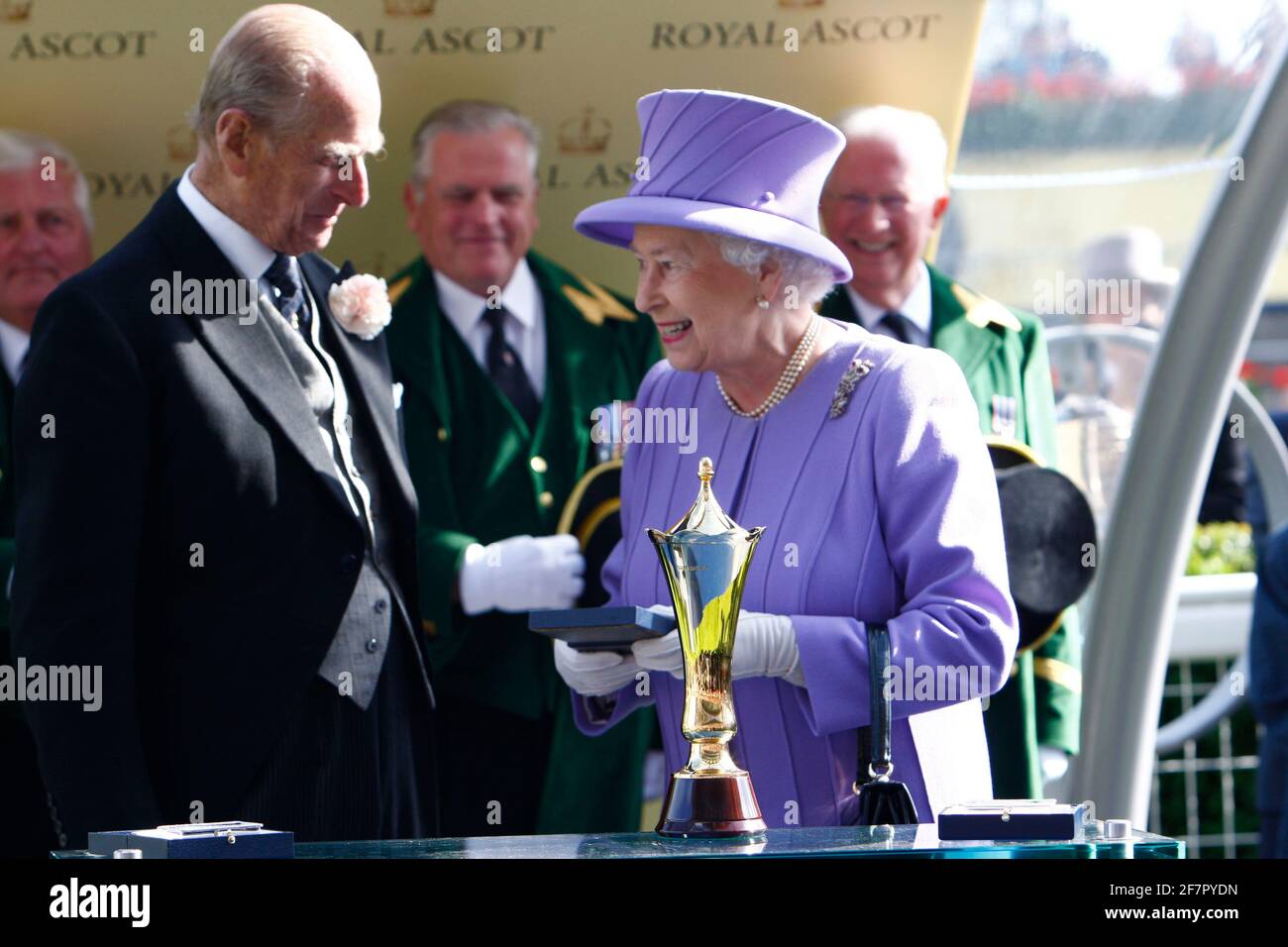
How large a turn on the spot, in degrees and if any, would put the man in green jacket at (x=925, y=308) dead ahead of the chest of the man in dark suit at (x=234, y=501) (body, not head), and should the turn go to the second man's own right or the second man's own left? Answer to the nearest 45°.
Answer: approximately 90° to the second man's own left

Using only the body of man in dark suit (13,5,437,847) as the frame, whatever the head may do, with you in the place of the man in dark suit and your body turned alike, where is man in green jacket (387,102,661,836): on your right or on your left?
on your left

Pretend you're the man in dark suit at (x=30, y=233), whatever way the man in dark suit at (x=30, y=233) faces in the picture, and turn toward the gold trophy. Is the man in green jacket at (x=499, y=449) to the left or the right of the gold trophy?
left

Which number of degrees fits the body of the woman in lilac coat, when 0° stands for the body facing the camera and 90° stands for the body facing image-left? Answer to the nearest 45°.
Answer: approximately 45°

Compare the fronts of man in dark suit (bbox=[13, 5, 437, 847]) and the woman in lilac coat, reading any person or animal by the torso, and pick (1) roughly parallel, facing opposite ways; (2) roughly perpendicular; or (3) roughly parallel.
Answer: roughly perpendicular

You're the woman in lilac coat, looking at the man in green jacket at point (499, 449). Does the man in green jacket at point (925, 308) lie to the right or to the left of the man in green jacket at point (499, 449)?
right

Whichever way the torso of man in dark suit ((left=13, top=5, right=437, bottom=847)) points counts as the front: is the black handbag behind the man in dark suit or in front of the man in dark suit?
in front

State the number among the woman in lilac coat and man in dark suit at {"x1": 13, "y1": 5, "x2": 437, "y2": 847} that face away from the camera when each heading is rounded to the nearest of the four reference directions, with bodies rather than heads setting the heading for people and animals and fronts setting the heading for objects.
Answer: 0

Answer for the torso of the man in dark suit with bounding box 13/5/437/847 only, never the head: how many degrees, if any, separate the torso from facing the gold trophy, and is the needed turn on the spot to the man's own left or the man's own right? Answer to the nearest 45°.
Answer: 0° — they already face it

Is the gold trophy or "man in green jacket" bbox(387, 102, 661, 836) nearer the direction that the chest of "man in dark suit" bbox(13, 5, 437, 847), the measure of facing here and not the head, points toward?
the gold trophy

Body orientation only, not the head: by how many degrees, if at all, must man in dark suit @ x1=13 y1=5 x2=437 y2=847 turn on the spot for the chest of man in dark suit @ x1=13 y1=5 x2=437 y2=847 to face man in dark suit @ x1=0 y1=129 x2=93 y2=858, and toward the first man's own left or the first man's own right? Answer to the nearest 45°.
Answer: approximately 180°

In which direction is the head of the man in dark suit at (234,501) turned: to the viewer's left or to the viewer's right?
to the viewer's right

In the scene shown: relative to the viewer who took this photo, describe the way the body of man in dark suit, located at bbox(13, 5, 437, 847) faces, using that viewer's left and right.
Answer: facing the viewer and to the right of the viewer

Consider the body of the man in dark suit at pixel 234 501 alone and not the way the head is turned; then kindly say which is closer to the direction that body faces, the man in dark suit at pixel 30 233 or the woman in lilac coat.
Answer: the woman in lilac coat

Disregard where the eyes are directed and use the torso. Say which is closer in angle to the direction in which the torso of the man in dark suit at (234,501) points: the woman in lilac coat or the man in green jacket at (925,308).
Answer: the woman in lilac coat
